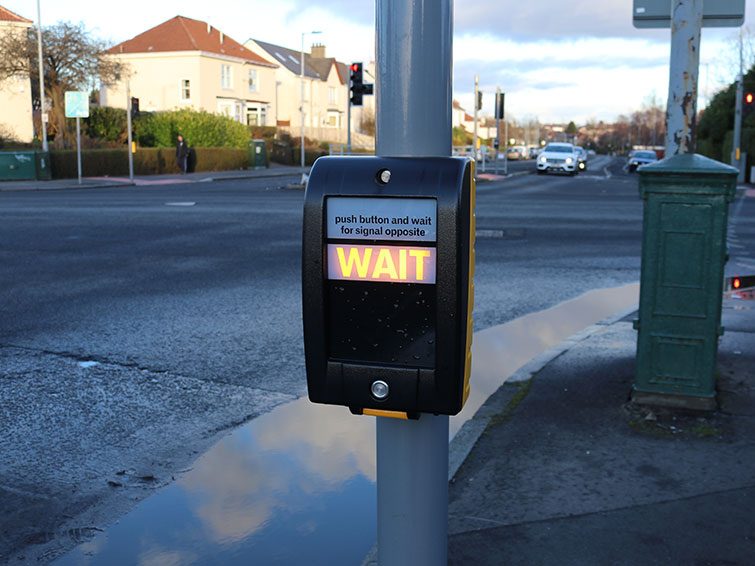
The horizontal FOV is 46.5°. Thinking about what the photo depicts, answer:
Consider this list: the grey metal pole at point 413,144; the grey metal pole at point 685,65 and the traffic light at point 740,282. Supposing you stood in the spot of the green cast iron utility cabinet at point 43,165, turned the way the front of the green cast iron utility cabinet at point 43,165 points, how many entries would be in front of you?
3

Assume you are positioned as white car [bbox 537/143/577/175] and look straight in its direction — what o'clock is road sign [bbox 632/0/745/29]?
The road sign is roughly at 12 o'clock from the white car.

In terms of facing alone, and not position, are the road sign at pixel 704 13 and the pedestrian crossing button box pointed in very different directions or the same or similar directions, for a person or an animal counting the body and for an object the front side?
very different directions

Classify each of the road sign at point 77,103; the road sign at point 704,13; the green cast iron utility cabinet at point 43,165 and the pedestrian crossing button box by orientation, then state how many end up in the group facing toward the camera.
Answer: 3

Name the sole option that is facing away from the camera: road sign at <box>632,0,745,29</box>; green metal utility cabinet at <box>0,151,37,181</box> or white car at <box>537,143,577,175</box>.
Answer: the road sign

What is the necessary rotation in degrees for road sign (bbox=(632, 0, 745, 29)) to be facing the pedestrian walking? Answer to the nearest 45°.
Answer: approximately 45° to its left

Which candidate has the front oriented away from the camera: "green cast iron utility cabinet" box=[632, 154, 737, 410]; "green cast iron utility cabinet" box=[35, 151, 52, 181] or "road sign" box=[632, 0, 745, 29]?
the road sign

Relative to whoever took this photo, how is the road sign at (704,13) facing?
facing away from the viewer

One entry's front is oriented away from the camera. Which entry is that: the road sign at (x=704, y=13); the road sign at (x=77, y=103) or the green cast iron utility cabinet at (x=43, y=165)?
the road sign at (x=704, y=13)

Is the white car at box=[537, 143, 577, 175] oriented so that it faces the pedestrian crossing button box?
yes

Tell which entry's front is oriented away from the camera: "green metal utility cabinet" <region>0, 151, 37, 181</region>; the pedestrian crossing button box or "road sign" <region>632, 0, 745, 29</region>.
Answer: the road sign

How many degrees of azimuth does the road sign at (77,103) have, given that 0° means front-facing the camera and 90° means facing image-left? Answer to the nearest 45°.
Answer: approximately 0°
